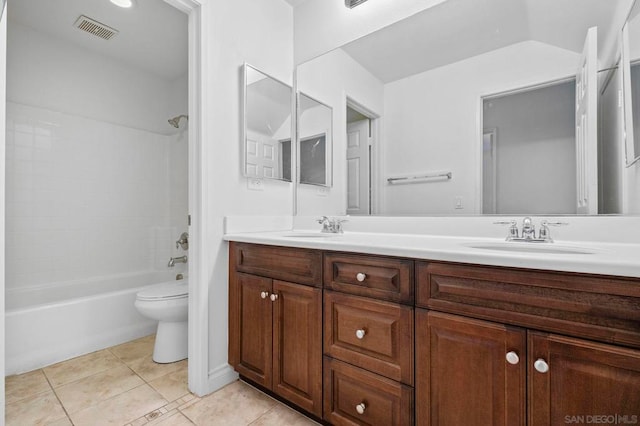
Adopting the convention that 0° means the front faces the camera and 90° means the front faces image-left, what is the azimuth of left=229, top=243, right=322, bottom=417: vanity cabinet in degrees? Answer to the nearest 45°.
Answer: approximately 45°

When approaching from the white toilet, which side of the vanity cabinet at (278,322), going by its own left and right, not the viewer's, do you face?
right

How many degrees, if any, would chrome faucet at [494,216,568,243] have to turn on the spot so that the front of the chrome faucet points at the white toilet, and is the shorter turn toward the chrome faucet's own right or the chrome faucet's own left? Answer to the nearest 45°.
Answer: approximately 90° to the chrome faucet's own right

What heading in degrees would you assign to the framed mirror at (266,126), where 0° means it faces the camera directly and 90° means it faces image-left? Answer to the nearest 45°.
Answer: approximately 315°

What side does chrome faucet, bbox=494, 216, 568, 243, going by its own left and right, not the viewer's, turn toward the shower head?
right

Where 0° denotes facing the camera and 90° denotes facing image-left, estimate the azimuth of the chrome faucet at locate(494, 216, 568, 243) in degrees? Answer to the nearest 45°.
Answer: approximately 0°
